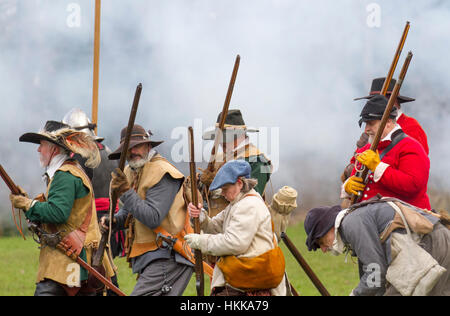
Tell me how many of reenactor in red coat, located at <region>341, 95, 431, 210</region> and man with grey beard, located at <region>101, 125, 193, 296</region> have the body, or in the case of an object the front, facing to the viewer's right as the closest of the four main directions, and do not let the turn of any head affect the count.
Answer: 0

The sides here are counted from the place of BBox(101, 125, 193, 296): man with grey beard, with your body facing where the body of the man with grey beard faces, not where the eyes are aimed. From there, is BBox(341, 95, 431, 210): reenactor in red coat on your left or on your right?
on your left

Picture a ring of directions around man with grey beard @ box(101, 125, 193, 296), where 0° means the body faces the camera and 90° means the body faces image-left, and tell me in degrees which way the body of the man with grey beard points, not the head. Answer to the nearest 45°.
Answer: approximately 45°

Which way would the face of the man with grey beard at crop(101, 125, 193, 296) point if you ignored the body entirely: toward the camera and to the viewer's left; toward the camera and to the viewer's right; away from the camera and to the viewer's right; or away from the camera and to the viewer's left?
toward the camera and to the viewer's left

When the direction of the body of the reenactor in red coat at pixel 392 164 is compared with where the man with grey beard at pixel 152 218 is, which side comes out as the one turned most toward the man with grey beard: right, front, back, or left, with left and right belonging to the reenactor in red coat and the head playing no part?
front

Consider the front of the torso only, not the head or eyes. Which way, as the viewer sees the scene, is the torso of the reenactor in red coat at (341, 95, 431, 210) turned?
to the viewer's left
